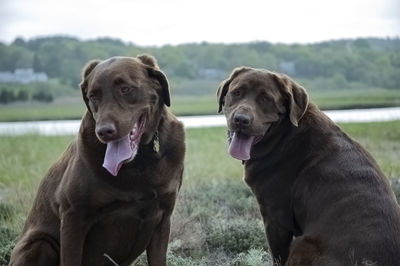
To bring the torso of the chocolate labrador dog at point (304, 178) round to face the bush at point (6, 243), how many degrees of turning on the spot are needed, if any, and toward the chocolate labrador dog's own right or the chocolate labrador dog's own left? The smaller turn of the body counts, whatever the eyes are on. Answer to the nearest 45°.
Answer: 0° — it already faces it

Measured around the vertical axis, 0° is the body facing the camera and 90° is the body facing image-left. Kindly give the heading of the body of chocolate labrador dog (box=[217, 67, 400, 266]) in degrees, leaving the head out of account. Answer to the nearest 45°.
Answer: approximately 90°

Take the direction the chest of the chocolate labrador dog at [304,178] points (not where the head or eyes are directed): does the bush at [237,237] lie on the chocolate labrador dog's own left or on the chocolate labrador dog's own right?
on the chocolate labrador dog's own right

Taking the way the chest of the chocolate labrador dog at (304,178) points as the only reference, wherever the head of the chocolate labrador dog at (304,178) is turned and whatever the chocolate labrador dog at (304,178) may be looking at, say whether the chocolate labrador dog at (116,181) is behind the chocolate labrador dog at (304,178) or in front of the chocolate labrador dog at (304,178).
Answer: in front
